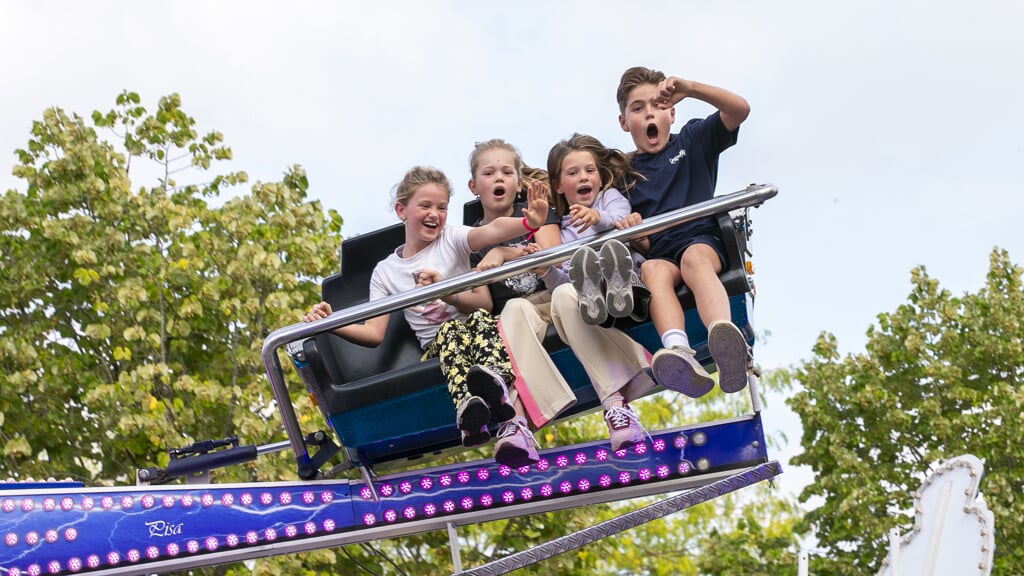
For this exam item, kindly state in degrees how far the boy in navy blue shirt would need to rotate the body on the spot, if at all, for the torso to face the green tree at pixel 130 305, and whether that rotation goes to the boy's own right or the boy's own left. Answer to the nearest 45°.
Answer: approximately 135° to the boy's own right

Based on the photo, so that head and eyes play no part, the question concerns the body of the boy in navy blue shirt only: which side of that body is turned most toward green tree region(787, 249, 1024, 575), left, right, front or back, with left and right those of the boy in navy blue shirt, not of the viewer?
back

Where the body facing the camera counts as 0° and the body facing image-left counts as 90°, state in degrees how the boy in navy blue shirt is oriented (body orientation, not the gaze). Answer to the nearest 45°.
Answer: approximately 0°

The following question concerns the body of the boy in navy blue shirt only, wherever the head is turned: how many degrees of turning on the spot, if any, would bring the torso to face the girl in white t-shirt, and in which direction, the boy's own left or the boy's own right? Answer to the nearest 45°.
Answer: approximately 90° to the boy's own right

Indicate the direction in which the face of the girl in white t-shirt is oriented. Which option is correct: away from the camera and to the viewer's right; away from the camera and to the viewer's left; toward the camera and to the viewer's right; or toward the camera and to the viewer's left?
toward the camera and to the viewer's right
